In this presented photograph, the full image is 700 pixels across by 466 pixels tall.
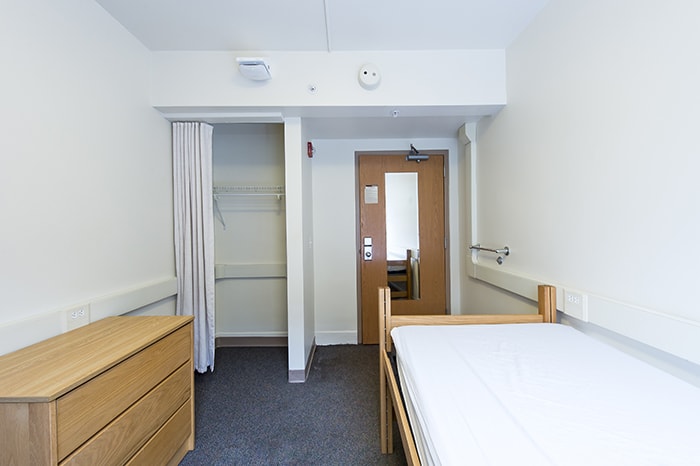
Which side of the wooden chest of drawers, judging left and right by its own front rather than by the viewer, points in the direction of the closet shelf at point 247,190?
left

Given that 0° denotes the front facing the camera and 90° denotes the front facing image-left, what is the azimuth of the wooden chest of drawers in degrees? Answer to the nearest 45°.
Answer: approximately 315°

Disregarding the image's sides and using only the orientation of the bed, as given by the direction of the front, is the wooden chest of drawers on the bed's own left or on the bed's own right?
on the bed's own right

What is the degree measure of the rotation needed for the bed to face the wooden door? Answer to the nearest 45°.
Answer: approximately 180°

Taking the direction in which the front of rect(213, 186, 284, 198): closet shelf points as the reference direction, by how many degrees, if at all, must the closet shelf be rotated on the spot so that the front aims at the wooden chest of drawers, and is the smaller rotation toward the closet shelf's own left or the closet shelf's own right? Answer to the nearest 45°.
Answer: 0° — it already faces it

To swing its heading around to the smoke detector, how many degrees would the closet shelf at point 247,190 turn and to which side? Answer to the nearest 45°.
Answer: approximately 45° to its left

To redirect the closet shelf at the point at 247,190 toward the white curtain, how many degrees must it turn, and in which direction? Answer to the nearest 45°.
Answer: approximately 45° to its right

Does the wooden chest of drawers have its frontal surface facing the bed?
yes
